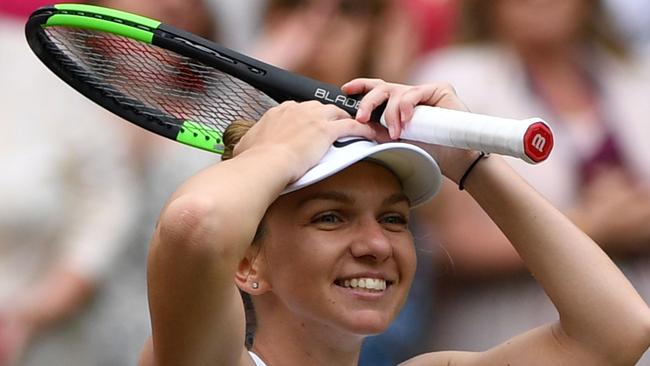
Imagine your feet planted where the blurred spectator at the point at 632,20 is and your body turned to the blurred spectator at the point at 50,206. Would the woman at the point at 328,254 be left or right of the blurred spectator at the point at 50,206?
left

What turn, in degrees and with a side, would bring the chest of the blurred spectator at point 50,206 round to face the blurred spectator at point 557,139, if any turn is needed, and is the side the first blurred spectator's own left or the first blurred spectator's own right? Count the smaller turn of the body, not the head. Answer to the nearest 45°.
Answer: approximately 90° to the first blurred spectator's own left

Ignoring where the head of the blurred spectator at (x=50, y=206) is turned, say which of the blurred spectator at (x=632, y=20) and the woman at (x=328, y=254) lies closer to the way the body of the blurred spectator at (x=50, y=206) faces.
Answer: the woman

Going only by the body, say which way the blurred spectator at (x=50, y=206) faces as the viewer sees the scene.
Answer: toward the camera

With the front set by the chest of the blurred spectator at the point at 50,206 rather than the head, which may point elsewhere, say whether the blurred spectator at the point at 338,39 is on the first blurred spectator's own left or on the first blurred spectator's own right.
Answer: on the first blurred spectator's own left

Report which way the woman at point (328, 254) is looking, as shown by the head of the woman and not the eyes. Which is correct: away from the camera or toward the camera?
toward the camera

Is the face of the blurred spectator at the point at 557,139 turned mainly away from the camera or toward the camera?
toward the camera

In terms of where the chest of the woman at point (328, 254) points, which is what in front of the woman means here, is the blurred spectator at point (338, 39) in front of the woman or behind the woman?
behind

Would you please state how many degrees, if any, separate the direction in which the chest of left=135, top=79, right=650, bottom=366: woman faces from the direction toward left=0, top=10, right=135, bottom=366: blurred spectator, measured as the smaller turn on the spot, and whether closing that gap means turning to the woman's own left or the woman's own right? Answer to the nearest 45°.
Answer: approximately 180°

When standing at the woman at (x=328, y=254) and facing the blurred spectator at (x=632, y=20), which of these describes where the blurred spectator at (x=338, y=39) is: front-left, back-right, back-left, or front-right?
front-left

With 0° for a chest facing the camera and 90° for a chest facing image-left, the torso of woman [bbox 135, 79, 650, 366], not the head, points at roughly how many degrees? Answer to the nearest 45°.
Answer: approximately 315°

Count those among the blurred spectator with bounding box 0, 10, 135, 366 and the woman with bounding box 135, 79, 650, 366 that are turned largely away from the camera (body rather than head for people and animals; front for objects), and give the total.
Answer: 0

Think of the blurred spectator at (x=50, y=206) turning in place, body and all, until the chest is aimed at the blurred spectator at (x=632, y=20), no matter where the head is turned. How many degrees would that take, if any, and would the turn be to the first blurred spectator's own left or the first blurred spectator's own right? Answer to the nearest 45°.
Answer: approximately 90° to the first blurred spectator's own left
